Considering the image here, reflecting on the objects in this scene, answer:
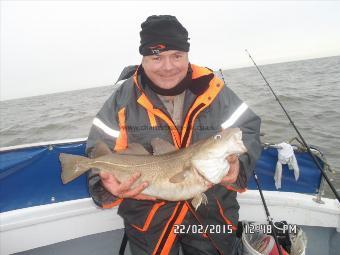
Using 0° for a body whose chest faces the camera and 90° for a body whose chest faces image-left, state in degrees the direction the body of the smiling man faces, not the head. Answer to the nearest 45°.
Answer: approximately 0°
